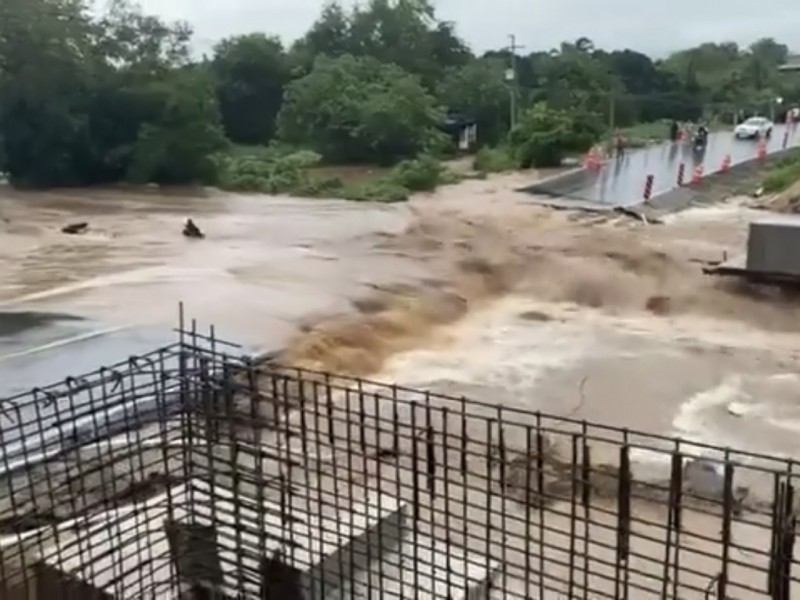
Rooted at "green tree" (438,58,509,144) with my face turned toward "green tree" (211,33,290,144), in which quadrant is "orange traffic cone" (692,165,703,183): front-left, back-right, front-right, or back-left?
back-left

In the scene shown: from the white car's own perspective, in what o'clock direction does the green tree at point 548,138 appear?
The green tree is roughly at 12 o'clock from the white car.

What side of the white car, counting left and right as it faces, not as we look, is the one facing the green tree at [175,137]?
front

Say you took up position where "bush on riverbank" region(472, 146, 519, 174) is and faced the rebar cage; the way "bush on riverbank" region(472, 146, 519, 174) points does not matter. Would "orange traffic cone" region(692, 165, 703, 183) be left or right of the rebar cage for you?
left

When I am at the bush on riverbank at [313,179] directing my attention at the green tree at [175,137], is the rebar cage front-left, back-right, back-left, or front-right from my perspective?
back-left

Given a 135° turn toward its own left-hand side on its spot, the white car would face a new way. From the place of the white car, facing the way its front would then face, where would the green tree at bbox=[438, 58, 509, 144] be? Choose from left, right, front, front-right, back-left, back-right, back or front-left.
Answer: back

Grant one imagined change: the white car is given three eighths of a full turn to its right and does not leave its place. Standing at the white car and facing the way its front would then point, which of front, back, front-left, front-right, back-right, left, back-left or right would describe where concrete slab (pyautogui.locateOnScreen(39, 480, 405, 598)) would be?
back

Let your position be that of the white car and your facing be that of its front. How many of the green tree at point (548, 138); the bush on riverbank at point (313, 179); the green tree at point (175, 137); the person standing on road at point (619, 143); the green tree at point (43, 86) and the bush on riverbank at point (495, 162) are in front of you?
6

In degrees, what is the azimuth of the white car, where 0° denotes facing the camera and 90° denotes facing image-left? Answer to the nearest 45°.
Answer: approximately 45°

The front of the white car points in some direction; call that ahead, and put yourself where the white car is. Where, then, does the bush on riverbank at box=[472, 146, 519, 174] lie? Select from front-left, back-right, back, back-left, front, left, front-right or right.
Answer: front

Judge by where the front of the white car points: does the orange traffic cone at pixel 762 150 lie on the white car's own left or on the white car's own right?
on the white car's own left

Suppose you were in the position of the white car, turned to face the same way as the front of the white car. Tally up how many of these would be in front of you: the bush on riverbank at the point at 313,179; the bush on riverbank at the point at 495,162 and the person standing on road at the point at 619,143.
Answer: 3

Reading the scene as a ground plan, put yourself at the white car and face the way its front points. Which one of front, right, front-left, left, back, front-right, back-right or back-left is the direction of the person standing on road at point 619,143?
front

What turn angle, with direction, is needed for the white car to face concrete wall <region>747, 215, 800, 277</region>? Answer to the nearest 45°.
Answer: approximately 45° to its left

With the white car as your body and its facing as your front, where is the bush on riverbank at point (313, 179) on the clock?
The bush on riverbank is roughly at 12 o'clock from the white car.

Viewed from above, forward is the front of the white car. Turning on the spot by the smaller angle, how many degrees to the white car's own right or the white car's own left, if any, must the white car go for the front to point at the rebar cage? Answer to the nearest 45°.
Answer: approximately 45° to the white car's own left

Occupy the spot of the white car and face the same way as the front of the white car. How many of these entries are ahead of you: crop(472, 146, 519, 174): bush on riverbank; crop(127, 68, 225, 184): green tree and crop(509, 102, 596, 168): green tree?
3

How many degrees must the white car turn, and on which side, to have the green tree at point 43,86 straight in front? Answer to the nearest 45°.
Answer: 0° — it already faces it

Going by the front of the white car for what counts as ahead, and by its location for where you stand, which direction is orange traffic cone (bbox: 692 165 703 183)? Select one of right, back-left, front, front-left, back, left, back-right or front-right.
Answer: front-left
